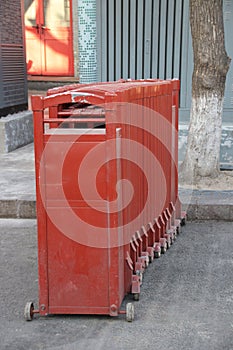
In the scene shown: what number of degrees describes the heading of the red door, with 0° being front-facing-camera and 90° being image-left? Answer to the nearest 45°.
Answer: approximately 0°

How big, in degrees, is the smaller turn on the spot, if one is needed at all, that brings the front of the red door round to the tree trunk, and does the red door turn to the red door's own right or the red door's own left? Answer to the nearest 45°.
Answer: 0° — it already faces it
